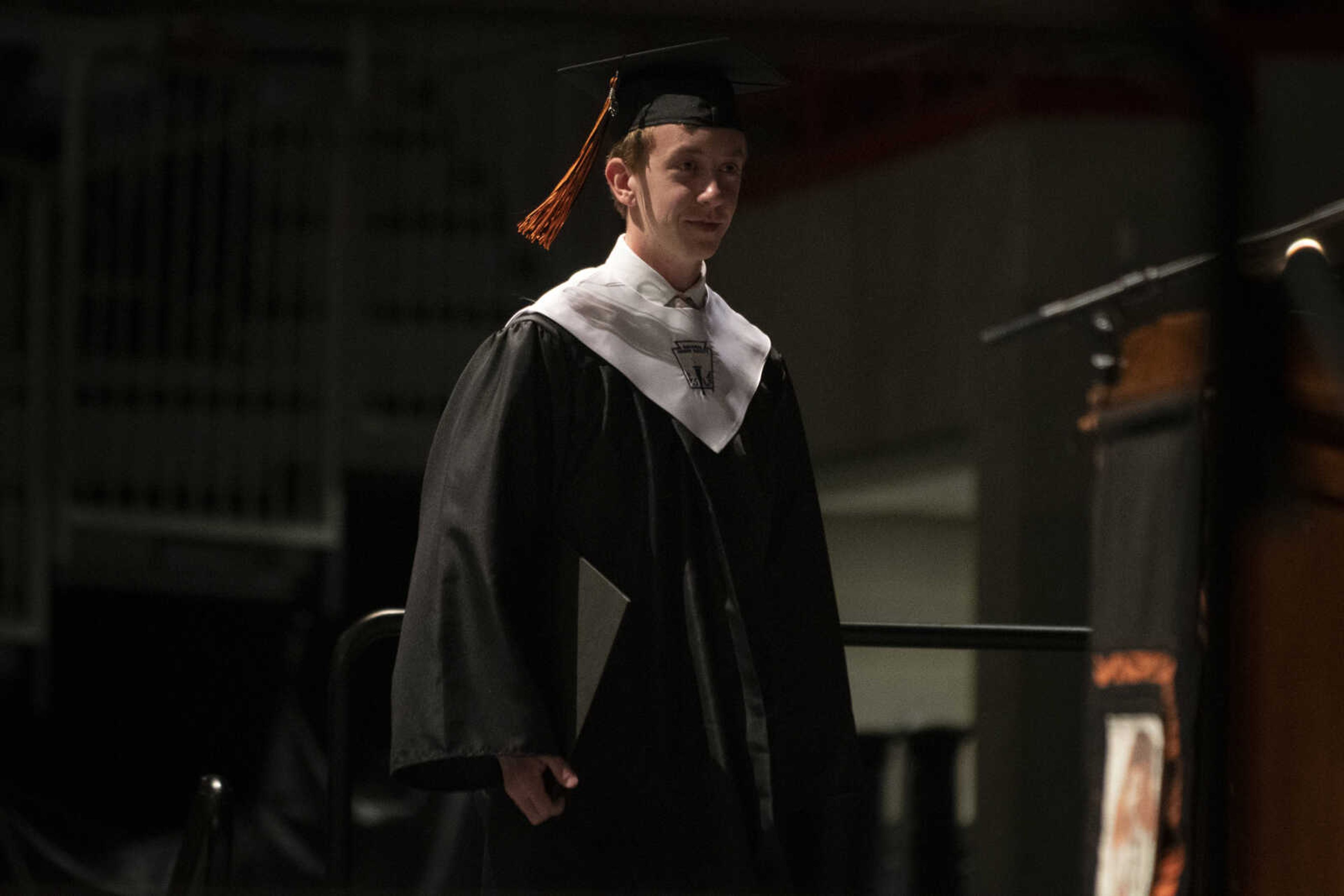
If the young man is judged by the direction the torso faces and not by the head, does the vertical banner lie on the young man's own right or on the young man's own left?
on the young man's own left

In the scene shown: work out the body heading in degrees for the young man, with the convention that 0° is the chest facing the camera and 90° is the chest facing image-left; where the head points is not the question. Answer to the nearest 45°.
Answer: approximately 315°

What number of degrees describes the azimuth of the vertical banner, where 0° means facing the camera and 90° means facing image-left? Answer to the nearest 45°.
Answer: approximately 45°
